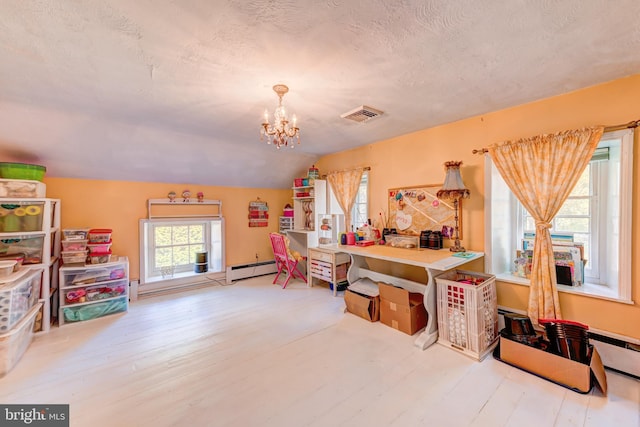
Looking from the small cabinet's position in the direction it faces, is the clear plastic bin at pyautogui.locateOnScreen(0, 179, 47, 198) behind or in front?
in front

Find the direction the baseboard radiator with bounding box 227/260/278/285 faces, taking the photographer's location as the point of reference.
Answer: facing the viewer and to the right of the viewer

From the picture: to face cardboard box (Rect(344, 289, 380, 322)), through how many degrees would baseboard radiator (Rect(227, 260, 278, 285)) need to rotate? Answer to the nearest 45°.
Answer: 0° — it already faces it

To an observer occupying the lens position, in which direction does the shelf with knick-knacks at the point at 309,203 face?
facing the viewer and to the left of the viewer

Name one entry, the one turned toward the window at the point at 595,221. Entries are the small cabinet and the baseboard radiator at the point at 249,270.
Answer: the baseboard radiator

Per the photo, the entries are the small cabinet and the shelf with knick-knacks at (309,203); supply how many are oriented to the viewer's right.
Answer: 0

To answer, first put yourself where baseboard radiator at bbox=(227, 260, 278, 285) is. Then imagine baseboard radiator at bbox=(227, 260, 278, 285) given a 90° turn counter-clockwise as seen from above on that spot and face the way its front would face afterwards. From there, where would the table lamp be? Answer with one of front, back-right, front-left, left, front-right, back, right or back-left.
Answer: right

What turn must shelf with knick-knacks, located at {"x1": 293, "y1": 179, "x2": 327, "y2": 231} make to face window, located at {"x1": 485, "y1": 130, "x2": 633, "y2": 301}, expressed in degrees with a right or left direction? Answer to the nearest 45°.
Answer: approximately 90° to its left

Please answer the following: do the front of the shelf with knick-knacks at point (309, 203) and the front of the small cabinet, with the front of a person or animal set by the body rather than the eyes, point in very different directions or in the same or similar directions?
same or similar directions

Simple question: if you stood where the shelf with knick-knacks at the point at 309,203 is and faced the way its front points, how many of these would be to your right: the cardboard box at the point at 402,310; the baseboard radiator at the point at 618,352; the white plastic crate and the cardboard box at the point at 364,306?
0

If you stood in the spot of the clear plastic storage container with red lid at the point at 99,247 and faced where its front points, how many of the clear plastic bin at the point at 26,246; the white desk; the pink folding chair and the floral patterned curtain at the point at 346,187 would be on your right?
1
